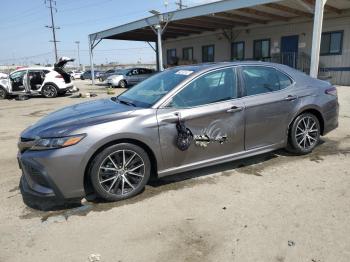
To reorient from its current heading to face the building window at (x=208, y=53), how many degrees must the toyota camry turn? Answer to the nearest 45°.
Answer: approximately 135° to its right

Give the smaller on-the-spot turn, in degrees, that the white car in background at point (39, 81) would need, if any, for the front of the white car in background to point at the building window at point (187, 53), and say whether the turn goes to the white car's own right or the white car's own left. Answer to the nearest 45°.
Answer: approximately 135° to the white car's own right

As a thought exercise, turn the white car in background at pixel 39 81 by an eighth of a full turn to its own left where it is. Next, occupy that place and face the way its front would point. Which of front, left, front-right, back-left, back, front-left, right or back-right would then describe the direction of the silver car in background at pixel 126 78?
back

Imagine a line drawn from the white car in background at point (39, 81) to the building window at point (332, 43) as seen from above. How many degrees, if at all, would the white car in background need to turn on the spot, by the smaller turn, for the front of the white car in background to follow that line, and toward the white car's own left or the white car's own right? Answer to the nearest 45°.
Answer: approximately 180°

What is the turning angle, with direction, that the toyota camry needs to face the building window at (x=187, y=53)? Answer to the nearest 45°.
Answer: approximately 135° to its right

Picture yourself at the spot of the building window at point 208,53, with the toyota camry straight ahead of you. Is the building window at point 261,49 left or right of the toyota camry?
left

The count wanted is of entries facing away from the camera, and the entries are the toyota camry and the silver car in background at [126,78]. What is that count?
0

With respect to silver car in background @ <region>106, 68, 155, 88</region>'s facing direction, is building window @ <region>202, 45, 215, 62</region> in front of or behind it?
behind

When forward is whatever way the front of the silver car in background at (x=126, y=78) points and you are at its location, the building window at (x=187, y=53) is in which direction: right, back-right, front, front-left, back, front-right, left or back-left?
back

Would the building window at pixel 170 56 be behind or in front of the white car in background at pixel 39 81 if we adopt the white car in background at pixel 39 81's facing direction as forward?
behind

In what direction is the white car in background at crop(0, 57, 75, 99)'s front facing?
to the viewer's left
